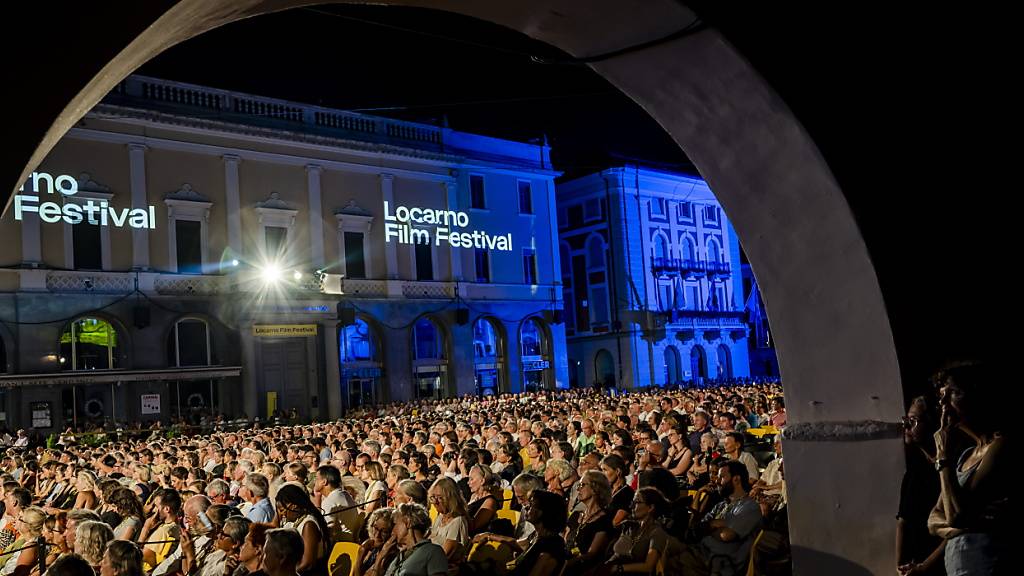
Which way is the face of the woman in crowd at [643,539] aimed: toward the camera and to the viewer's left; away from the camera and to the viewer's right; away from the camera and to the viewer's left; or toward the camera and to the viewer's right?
toward the camera and to the viewer's left

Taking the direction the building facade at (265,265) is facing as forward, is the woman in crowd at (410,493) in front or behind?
in front

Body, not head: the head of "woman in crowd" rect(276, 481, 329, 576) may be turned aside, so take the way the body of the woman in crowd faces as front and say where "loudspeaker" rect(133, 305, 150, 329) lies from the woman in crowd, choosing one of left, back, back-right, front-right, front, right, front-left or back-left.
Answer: right

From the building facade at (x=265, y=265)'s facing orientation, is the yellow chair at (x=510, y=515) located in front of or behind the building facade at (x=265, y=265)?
in front

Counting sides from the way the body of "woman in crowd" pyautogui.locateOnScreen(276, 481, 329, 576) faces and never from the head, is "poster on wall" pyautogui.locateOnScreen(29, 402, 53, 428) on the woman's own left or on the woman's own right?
on the woman's own right

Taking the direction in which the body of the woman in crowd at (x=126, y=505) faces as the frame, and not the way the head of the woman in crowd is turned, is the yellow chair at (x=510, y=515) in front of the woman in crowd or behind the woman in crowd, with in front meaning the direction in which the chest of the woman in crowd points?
behind
